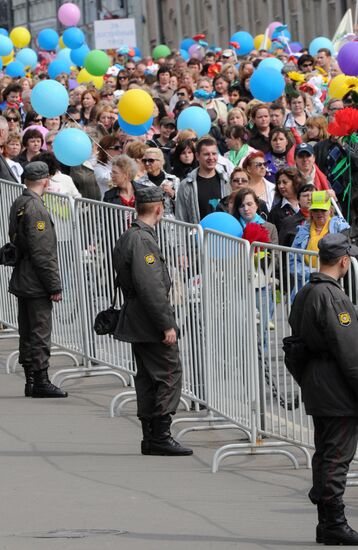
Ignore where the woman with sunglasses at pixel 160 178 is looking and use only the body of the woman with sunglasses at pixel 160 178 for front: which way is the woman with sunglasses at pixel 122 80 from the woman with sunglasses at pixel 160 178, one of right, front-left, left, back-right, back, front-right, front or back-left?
back-right

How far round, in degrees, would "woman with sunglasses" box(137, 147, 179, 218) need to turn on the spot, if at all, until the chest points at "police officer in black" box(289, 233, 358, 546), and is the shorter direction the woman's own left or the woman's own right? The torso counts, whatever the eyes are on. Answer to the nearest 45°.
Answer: approximately 45° to the woman's own left

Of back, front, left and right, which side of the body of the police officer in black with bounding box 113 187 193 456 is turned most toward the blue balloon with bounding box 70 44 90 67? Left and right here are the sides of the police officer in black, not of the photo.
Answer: left

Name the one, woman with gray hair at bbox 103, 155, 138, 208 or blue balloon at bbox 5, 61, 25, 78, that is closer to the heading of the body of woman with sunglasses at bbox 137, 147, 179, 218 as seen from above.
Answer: the woman with gray hair

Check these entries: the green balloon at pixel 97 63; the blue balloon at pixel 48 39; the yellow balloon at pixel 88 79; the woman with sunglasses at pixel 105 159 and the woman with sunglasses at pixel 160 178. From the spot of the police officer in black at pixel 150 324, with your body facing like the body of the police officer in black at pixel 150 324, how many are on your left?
5

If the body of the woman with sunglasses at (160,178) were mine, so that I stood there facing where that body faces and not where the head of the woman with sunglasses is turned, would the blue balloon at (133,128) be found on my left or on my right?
on my right

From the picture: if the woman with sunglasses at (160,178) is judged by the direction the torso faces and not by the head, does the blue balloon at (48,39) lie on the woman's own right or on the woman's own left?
on the woman's own right

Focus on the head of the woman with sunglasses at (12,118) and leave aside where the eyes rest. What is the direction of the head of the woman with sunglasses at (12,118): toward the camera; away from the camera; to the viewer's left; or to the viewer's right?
toward the camera

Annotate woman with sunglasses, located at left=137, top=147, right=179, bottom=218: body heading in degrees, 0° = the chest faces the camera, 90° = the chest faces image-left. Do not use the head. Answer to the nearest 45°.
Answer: approximately 45°

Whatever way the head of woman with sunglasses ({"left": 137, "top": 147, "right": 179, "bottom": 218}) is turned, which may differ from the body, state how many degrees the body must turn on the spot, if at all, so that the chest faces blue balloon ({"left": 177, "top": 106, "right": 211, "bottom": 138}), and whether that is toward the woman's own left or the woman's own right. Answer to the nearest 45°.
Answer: approximately 135° to the woman's own right
